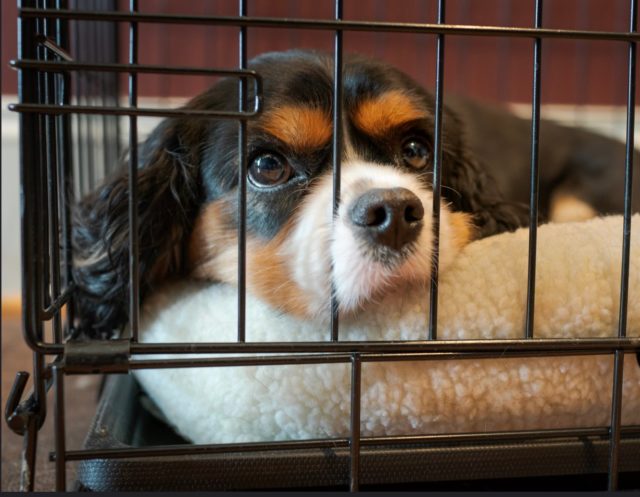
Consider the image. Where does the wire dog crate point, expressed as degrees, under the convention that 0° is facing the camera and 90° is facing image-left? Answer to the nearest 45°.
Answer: approximately 0°
